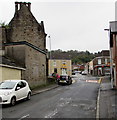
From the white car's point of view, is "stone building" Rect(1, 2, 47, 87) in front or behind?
behind
